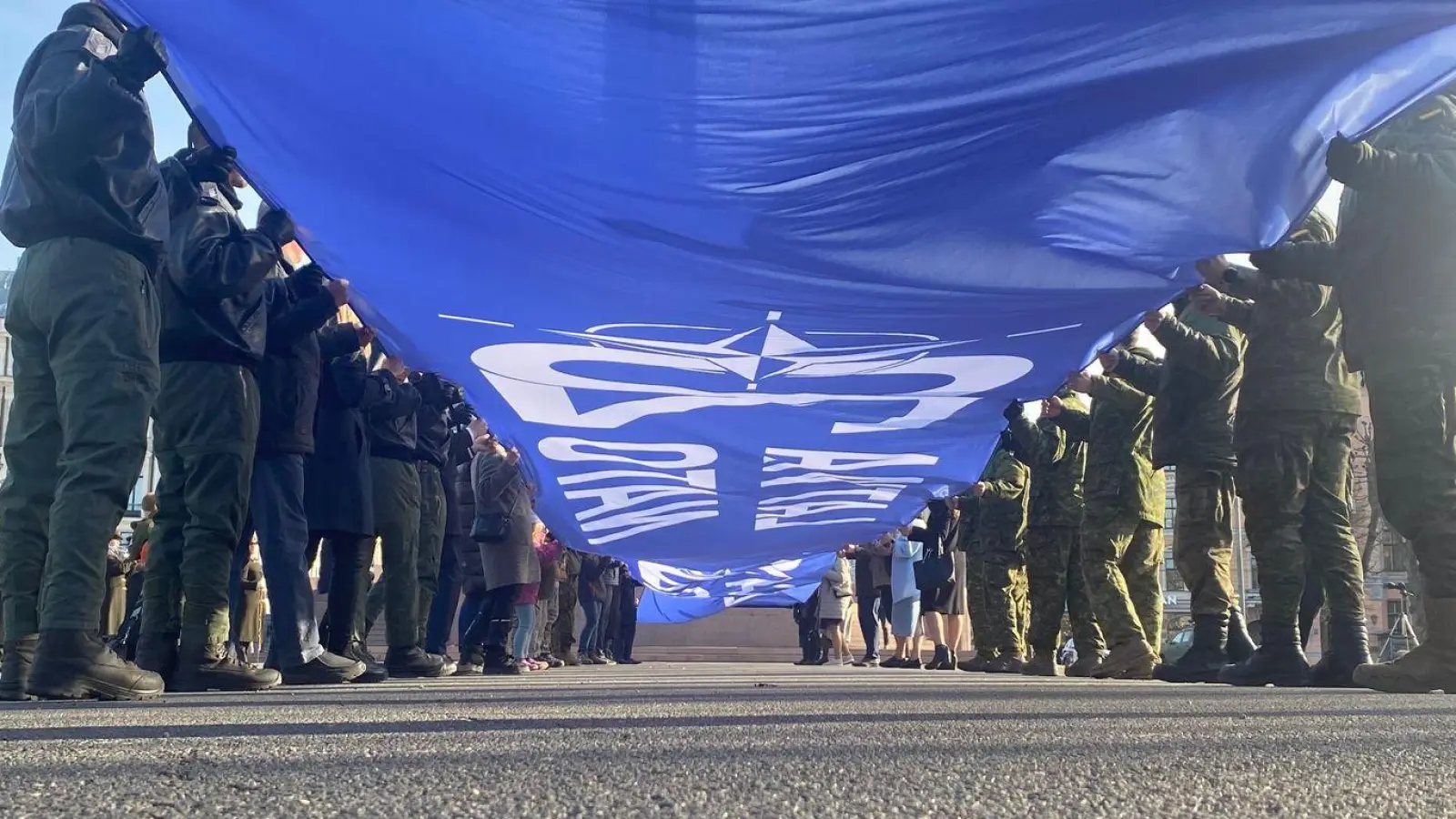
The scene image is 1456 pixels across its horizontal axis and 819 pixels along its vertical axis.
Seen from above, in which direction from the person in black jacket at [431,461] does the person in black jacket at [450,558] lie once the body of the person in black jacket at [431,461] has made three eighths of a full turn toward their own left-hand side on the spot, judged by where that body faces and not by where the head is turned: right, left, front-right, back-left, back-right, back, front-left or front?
front-right

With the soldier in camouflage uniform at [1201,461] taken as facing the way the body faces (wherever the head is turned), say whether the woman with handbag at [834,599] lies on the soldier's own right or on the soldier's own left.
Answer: on the soldier's own right

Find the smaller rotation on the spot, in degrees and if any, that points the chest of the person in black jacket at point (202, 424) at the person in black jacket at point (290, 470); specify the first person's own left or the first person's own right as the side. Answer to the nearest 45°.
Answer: approximately 45° to the first person's own left

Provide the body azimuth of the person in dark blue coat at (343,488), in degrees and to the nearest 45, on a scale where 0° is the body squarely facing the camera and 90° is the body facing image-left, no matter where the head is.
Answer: approximately 270°

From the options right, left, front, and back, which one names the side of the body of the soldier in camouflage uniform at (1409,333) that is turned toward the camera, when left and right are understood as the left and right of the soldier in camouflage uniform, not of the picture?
left

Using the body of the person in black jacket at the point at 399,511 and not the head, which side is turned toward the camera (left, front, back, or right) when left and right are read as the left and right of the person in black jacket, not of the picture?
right

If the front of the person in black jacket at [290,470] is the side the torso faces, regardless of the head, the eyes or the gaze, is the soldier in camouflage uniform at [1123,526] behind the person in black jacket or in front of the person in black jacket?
in front

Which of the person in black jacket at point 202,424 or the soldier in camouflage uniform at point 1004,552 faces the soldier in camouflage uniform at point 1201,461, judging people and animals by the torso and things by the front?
the person in black jacket

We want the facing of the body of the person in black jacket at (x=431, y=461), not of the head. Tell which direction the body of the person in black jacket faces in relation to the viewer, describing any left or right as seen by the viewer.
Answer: facing to the right of the viewer

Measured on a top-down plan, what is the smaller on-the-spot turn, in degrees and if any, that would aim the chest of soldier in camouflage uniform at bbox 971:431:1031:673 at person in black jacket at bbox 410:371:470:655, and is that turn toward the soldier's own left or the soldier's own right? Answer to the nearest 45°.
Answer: approximately 45° to the soldier's own left

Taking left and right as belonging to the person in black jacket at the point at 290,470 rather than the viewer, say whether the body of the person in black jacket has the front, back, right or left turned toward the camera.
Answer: right

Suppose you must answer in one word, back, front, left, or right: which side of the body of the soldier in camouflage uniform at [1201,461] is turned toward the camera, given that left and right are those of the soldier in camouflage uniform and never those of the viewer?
left

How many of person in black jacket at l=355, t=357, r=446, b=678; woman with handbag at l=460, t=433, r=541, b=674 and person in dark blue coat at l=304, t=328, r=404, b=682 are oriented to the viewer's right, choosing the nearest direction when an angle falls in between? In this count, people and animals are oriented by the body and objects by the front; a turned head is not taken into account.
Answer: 3

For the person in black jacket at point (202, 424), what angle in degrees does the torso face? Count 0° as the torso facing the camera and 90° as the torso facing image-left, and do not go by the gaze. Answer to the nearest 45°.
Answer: approximately 270°

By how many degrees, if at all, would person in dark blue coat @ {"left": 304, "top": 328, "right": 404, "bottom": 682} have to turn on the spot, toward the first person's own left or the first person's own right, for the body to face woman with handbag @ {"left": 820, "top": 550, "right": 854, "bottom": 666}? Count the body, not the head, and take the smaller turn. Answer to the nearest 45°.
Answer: approximately 45° to the first person's own left

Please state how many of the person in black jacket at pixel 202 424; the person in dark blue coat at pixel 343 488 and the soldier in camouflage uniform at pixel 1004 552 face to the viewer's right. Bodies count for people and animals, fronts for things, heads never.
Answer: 2
